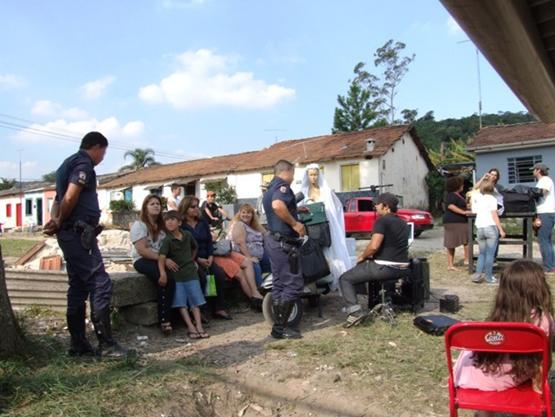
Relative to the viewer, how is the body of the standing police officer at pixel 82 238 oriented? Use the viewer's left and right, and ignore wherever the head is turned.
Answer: facing to the right of the viewer

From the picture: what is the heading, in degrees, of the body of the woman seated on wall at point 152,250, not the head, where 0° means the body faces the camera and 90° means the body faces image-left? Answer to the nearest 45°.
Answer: approximately 315°

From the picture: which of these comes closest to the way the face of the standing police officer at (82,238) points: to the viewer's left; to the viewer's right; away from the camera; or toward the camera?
to the viewer's right

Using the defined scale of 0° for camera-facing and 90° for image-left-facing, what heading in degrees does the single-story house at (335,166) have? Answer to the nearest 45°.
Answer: approximately 45°

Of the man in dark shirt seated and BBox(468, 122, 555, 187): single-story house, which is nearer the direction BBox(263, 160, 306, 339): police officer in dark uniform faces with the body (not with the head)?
the man in dark shirt seated
